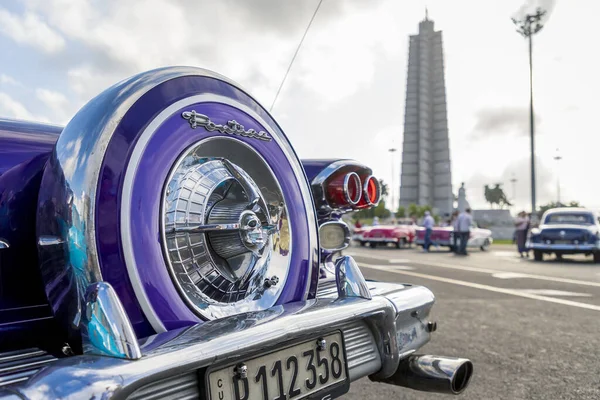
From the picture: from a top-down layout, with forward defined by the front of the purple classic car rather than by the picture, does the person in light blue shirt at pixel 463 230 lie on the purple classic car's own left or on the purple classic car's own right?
on the purple classic car's own right

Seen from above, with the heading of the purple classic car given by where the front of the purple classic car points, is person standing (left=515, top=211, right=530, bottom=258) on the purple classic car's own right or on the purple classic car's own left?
on the purple classic car's own right

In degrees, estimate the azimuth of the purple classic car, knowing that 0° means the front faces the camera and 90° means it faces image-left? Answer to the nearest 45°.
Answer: approximately 135°

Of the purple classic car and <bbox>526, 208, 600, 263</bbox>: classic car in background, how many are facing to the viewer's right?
0

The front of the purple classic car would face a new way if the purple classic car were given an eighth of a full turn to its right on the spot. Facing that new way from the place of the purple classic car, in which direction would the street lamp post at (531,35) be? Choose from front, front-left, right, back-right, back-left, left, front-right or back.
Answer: front-right

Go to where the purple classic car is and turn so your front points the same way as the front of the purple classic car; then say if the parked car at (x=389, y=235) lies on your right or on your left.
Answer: on your right
